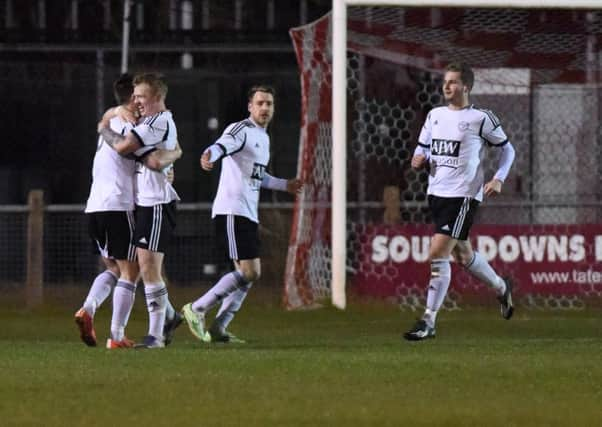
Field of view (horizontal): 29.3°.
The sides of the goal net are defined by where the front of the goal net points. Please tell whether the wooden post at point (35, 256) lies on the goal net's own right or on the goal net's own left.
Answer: on the goal net's own right

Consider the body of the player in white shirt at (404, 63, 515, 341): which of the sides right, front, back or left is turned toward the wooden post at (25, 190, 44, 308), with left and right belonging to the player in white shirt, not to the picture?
right

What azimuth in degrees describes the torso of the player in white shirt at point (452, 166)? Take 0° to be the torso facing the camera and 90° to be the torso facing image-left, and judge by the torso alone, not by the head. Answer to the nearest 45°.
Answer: approximately 45°
